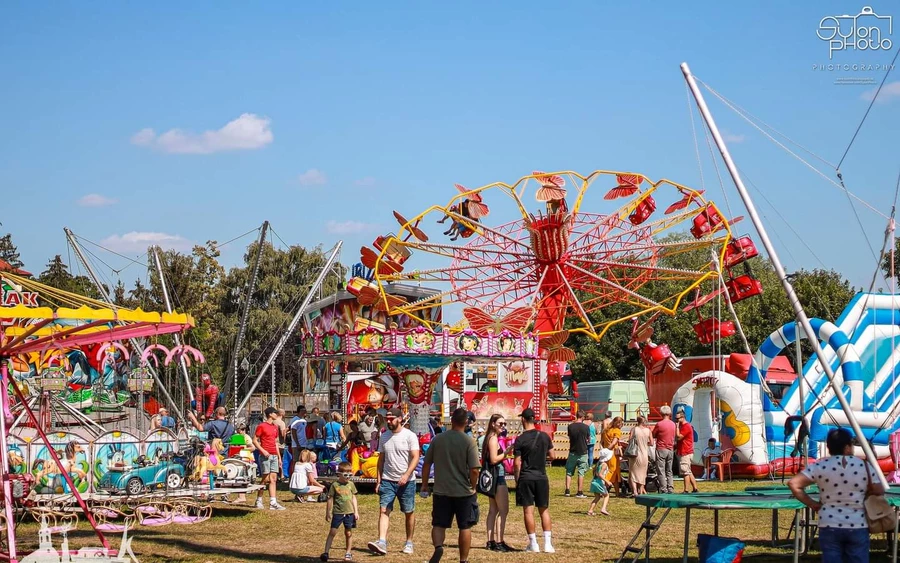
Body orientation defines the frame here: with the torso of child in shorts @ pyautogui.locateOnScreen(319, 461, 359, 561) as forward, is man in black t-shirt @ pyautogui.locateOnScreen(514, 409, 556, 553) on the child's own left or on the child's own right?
on the child's own left

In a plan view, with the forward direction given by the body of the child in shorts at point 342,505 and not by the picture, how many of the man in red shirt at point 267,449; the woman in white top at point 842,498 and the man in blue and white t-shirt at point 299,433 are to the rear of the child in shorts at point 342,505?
2

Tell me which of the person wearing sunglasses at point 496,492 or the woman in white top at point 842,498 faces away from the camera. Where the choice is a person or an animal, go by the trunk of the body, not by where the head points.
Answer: the woman in white top

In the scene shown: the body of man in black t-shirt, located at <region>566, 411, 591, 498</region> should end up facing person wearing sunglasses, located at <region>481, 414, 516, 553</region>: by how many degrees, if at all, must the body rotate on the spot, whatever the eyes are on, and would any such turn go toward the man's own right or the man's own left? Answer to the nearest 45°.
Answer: approximately 180°

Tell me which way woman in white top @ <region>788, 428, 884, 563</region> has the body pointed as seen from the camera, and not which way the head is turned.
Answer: away from the camera
